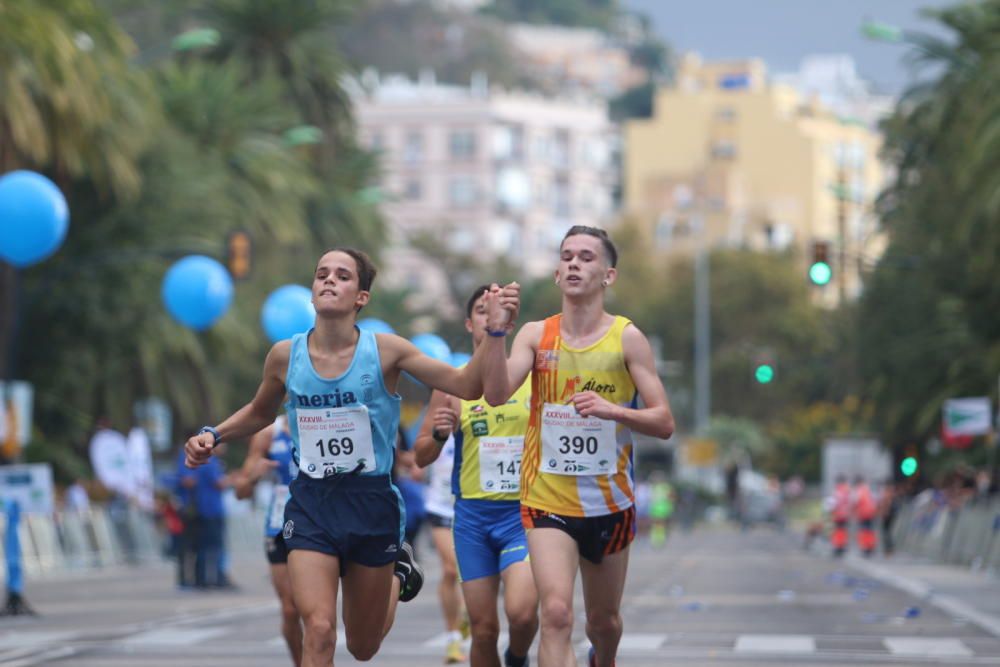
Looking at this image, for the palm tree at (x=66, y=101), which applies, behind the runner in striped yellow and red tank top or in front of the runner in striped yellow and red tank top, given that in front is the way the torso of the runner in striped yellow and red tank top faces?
behind

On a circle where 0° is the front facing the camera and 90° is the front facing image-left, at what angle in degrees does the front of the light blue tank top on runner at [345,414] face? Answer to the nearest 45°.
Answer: approximately 0°

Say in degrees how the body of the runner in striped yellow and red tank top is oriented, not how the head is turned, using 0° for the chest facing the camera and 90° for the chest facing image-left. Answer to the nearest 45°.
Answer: approximately 0°

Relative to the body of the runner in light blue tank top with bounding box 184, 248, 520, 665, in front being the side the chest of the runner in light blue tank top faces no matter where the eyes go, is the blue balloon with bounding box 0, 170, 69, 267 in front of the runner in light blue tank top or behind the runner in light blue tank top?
behind

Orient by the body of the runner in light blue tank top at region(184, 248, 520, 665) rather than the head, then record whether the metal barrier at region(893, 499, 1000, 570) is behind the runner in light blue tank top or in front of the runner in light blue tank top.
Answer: behind

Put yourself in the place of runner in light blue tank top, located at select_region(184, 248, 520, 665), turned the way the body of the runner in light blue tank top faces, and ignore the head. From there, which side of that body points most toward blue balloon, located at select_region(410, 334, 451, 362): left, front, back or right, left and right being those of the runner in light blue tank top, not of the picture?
back

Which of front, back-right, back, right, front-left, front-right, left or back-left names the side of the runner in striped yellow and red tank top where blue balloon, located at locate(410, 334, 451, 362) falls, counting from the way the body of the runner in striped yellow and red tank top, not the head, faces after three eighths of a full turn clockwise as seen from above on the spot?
front-right
